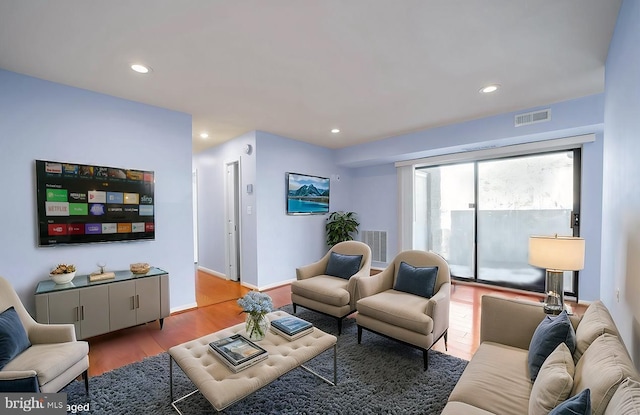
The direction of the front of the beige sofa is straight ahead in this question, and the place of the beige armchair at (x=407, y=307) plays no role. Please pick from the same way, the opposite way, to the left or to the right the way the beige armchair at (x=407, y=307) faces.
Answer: to the left

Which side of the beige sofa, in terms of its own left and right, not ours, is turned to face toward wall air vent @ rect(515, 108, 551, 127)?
right

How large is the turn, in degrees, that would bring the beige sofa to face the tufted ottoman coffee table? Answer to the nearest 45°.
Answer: approximately 45° to its left

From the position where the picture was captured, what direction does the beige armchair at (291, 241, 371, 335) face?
facing the viewer and to the left of the viewer

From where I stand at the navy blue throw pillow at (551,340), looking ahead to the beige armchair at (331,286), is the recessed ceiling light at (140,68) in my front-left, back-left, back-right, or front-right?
front-left

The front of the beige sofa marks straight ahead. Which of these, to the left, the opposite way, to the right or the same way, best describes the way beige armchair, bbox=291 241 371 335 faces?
to the left

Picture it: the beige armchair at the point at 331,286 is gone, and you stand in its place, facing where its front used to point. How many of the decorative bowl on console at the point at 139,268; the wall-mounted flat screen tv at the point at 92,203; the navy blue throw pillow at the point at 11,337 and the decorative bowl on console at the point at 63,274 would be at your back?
0

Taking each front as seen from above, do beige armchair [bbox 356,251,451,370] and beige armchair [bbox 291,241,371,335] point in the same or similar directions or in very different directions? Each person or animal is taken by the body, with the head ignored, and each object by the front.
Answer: same or similar directions

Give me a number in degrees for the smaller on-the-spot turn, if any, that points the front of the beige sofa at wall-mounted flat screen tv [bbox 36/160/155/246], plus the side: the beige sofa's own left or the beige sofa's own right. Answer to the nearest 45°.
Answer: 0° — it already faces it

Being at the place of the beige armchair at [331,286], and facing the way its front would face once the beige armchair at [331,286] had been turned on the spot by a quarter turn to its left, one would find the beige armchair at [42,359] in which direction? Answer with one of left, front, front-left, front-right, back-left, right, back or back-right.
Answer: right

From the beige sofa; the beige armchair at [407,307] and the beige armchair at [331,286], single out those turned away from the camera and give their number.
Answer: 0

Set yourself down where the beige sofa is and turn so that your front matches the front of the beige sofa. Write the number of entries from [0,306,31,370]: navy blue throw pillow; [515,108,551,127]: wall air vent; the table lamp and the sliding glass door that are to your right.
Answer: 3

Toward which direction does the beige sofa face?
to the viewer's left

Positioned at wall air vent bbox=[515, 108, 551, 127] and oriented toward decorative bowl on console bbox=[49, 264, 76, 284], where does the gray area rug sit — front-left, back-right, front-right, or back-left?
front-left

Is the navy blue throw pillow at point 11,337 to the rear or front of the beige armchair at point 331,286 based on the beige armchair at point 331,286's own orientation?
to the front

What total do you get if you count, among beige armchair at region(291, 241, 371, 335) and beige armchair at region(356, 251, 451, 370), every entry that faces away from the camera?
0

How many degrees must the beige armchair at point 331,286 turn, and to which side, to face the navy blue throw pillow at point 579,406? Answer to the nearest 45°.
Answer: approximately 45° to its left
